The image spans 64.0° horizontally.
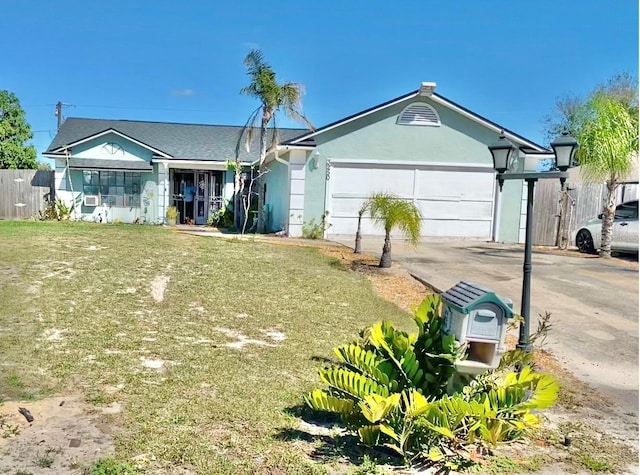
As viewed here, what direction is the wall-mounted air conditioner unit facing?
toward the camera

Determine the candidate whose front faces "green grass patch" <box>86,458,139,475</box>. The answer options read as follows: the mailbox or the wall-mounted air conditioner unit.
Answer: the wall-mounted air conditioner unit

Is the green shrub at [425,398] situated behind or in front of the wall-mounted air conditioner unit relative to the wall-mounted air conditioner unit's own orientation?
in front

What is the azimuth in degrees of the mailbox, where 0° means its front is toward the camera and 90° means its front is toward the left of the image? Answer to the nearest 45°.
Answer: approximately 315°

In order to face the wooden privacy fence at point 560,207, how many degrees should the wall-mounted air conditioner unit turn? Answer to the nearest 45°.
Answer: approximately 45° to its left

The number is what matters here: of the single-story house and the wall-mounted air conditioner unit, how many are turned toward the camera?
2

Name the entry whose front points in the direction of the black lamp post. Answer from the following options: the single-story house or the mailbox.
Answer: the single-story house

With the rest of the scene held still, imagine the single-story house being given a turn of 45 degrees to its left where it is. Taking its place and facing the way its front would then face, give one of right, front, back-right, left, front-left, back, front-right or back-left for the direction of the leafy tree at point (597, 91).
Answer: left

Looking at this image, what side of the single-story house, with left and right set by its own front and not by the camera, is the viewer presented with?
front

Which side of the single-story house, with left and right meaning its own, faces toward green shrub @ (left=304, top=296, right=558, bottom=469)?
front

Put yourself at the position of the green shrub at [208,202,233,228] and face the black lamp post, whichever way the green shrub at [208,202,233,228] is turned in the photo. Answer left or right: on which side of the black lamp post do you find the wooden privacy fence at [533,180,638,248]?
left

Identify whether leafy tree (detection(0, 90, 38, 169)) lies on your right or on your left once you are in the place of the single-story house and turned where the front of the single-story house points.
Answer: on your right
